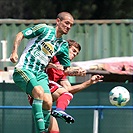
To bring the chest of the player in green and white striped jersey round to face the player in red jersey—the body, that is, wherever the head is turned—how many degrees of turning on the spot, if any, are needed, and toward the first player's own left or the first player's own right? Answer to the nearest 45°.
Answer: approximately 90° to the first player's own left

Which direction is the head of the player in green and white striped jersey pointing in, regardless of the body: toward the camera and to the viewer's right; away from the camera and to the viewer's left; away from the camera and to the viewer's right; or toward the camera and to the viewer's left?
toward the camera and to the viewer's right

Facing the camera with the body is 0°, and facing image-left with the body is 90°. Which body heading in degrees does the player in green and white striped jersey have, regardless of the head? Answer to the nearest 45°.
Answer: approximately 315°
